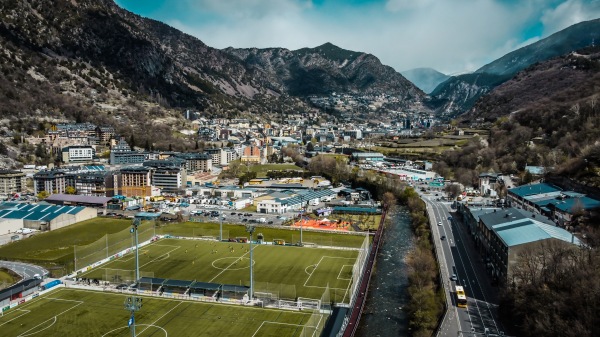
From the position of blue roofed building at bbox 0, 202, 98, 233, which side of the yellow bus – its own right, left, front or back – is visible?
right

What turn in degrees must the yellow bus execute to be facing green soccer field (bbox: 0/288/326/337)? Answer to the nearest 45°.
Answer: approximately 45° to its right

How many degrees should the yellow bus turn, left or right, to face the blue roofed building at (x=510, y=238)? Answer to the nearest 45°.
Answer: approximately 135° to its left

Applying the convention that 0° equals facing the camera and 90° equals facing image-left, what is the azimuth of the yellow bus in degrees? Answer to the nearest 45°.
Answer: approximately 0°

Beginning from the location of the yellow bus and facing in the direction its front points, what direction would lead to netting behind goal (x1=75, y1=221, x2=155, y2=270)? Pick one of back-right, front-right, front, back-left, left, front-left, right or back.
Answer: right

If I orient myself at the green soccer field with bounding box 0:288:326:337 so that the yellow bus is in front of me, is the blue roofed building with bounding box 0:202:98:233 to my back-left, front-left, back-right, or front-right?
back-left
